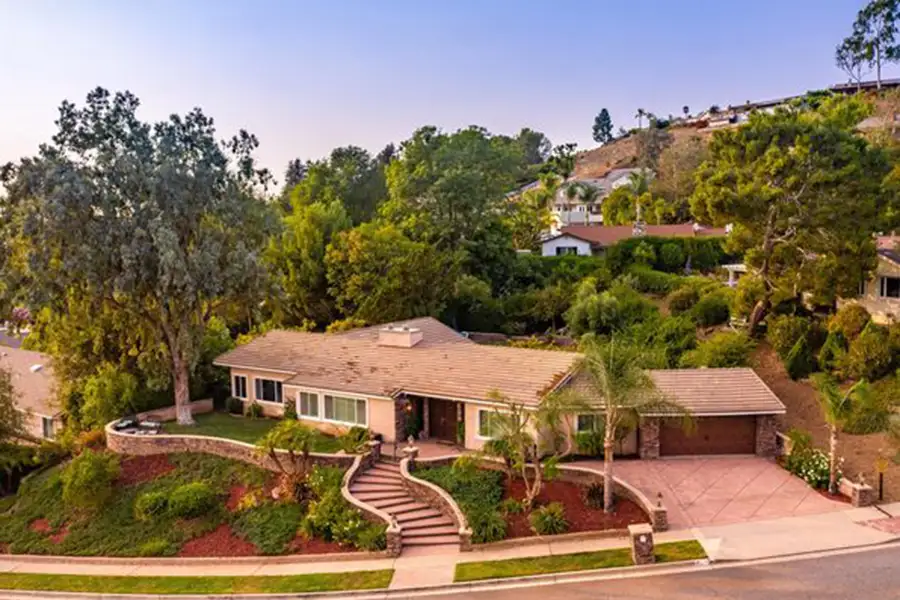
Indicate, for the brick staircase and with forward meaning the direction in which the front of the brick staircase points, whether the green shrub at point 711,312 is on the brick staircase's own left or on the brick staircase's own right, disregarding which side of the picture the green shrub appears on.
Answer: on the brick staircase's own left

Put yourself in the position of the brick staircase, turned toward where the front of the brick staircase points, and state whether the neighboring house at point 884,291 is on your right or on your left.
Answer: on your left

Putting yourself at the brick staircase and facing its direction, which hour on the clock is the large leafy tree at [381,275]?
The large leafy tree is roughly at 6 o'clock from the brick staircase.

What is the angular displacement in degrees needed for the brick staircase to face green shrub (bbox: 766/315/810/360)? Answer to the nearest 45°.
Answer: approximately 135° to its left

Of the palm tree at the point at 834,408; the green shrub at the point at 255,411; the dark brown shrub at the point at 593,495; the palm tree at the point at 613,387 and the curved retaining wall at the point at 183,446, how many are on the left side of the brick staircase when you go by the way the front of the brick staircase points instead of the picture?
3

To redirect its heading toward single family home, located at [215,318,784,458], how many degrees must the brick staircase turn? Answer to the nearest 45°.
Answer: approximately 180°

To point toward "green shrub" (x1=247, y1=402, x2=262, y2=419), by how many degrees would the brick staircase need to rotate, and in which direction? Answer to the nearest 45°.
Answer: approximately 135° to its right

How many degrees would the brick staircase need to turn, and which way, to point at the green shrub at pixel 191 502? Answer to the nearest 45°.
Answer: approximately 90° to its right

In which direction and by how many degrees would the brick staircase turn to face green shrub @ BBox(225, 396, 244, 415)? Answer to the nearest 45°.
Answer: approximately 135° to its right

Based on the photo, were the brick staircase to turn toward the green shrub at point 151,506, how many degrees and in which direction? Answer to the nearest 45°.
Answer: approximately 90° to its right

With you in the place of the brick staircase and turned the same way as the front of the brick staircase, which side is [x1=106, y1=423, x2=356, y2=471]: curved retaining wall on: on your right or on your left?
on your right

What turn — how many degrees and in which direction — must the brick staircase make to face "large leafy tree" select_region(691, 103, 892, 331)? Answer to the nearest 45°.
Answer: approximately 135° to its left

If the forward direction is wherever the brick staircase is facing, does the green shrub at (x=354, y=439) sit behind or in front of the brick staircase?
behind

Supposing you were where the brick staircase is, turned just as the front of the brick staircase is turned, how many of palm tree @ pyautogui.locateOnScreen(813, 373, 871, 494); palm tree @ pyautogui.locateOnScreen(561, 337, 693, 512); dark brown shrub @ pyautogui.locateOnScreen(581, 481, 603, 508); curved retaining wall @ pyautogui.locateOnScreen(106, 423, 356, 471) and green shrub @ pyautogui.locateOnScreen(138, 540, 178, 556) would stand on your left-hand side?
3

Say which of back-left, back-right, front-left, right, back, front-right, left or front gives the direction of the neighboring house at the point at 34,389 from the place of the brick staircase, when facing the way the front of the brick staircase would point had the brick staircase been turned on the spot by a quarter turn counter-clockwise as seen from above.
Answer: back-left

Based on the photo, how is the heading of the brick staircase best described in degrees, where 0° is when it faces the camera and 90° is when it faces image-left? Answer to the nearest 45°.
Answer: approximately 0°
